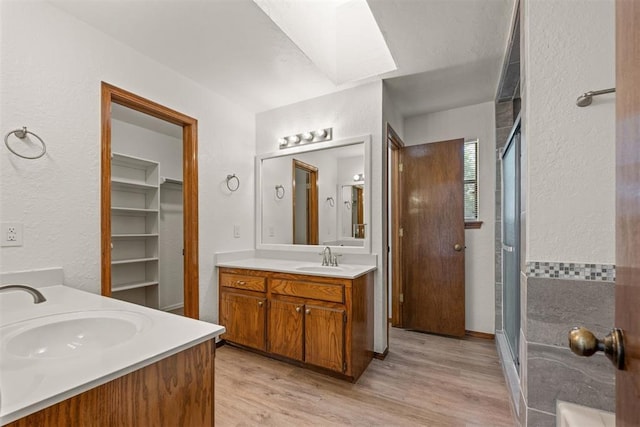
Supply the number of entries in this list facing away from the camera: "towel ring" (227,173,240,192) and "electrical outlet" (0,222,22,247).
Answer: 0

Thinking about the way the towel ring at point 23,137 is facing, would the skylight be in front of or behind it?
in front

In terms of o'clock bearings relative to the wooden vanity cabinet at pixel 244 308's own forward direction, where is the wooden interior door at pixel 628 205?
The wooden interior door is roughly at 10 o'clock from the wooden vanity cabinet.

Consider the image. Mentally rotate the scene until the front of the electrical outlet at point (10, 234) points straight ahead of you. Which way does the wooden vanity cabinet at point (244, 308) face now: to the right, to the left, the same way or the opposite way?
to the right

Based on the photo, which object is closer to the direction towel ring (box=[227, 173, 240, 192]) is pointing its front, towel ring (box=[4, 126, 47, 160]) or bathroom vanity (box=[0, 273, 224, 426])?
the bathroom vanity

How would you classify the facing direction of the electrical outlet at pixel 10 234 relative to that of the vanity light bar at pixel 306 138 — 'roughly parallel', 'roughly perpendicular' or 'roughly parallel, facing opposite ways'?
roughly perpendicular

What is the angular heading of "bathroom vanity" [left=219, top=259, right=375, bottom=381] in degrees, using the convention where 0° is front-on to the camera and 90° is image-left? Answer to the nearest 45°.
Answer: approximately 45°

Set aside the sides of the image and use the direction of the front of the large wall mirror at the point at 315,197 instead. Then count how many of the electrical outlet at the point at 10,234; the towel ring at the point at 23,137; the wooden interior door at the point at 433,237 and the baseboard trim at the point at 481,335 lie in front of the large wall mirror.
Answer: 2
